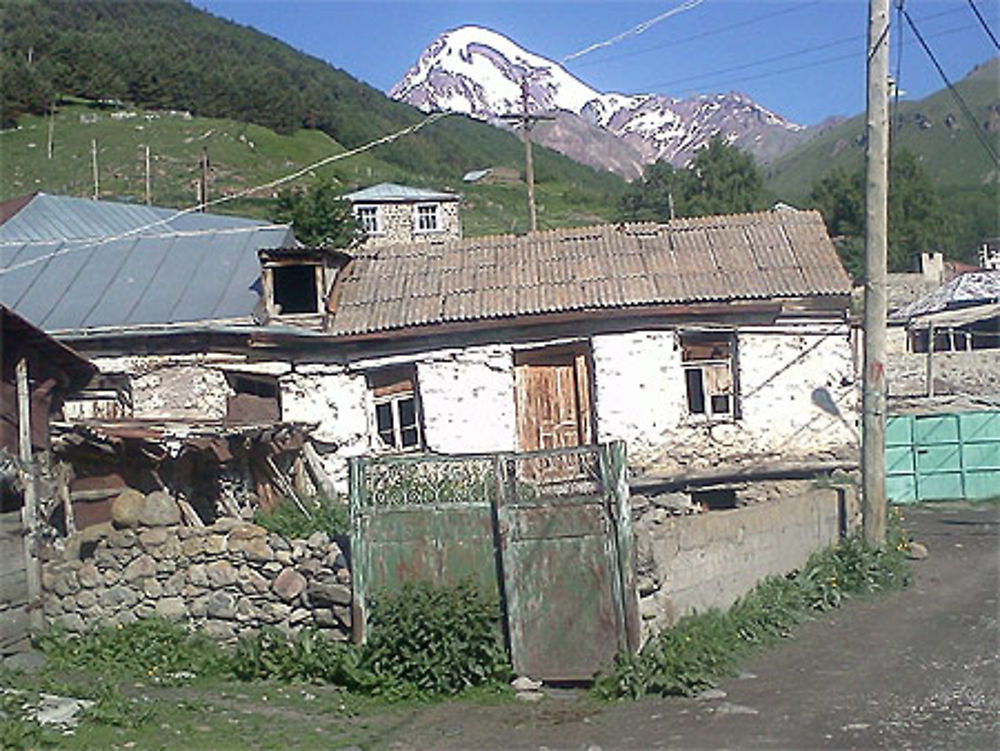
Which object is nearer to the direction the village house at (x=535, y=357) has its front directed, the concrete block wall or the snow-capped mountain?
the concrete block wall

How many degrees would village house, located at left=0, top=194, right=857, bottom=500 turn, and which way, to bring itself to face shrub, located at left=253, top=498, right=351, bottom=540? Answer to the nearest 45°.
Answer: approximately 45° to its right

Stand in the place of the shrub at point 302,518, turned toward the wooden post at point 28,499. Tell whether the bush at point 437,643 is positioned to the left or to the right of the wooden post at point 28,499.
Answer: left

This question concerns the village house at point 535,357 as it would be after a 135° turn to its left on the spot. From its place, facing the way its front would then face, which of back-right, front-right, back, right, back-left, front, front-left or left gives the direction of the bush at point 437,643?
back-right

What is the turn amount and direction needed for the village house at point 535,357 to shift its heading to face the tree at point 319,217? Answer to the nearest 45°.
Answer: approximately 180°

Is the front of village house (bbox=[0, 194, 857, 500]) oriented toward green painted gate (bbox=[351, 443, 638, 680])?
yes

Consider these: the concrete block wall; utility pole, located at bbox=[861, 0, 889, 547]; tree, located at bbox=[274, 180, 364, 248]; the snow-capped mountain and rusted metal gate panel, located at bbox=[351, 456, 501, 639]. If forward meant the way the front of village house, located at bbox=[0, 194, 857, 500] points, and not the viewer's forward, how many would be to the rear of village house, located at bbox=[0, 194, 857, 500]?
2

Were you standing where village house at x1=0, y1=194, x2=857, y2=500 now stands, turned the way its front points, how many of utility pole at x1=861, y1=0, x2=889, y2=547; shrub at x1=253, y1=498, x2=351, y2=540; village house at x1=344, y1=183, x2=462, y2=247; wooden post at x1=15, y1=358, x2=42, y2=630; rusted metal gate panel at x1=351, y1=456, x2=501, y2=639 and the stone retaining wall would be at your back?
1

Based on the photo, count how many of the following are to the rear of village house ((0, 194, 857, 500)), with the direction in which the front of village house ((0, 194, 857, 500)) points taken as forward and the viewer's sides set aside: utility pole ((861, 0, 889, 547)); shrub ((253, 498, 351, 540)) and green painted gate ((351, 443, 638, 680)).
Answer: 0

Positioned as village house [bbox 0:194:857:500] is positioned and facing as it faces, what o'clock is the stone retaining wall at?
The stone retaining wall is roughly at 1 o'clock from the village house.

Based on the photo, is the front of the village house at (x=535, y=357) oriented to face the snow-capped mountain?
no

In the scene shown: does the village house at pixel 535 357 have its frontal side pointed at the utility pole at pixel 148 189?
no

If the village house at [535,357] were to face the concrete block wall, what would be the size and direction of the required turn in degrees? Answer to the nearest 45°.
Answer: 0° — it already faces it

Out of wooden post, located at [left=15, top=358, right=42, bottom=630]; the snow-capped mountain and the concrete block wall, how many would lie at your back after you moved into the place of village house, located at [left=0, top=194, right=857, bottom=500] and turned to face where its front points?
1

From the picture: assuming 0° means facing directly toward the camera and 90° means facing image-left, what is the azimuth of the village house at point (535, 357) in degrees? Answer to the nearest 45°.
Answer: approximately 0°

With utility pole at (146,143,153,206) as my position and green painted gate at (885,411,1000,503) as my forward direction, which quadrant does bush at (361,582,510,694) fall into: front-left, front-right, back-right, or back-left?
front-right

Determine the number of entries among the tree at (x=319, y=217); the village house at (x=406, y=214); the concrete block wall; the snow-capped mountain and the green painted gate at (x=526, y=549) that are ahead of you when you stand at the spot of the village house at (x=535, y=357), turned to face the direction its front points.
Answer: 2

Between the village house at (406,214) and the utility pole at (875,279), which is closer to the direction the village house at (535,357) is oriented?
the utility pole
